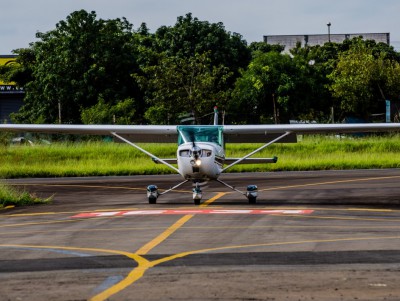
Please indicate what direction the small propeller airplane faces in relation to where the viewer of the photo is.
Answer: facing the viewer
